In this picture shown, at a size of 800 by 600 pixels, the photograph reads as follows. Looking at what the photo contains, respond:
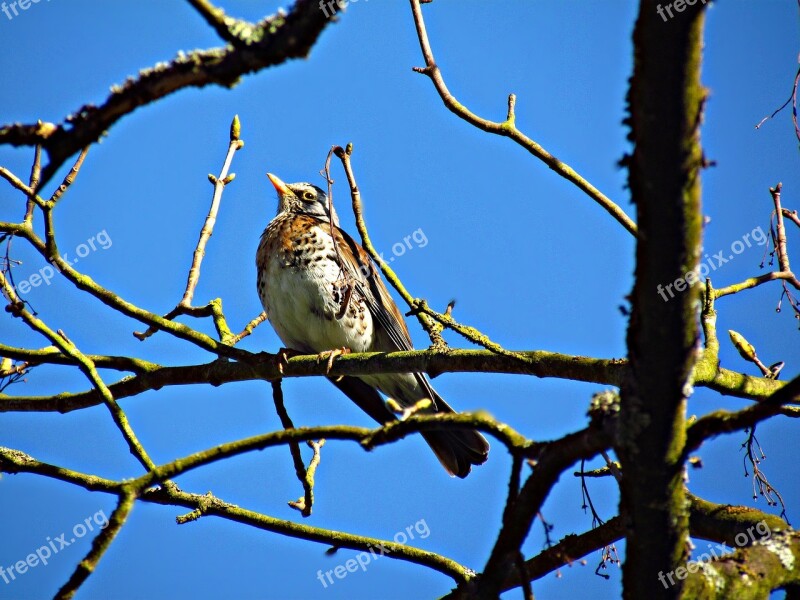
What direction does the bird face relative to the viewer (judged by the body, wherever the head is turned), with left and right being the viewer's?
facing the viewer and to the left of the viewer

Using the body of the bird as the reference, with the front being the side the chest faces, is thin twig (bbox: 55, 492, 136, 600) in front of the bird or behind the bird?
in front

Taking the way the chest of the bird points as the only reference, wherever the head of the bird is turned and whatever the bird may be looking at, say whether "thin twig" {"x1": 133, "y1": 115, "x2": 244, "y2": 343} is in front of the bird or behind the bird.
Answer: in front

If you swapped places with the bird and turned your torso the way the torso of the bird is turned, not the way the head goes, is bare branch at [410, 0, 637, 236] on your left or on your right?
on your left

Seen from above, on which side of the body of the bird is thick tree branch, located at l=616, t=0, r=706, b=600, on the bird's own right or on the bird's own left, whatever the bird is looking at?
on the bird's own left

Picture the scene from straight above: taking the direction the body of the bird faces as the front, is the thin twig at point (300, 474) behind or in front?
in front
